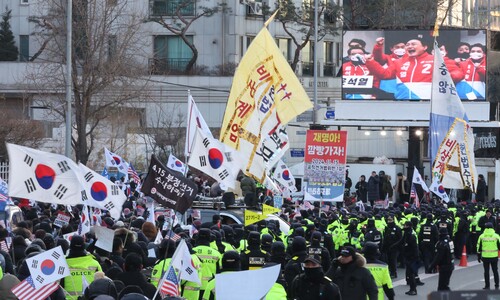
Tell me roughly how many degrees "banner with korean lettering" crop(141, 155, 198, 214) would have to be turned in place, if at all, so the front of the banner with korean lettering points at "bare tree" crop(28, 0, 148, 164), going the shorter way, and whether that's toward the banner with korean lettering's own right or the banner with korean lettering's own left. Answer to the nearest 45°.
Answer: approximately 180°

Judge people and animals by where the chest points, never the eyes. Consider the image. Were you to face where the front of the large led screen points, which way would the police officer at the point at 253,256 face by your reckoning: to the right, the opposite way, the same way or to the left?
the opposite way

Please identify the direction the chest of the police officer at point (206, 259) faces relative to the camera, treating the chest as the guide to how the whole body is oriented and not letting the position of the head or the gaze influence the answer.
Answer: away from the camera

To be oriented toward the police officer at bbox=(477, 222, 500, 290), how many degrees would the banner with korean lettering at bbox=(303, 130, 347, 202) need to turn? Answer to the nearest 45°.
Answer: approximately 45° to its left

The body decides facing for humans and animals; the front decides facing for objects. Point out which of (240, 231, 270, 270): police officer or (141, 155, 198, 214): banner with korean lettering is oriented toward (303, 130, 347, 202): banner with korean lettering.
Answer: the police officer

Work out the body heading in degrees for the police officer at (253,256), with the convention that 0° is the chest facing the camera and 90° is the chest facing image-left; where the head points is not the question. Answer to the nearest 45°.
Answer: approximately 180°
